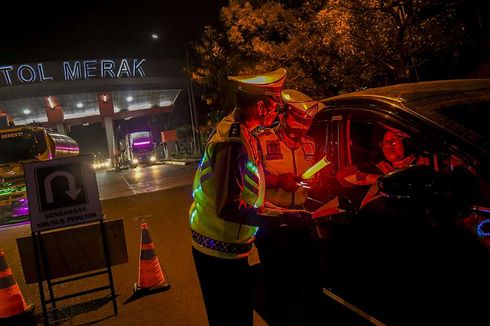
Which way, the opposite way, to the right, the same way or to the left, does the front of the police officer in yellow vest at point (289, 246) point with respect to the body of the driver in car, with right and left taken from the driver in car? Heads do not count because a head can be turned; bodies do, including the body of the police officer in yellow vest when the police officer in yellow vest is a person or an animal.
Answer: to the left

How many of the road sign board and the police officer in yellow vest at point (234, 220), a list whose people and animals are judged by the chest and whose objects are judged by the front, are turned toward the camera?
1

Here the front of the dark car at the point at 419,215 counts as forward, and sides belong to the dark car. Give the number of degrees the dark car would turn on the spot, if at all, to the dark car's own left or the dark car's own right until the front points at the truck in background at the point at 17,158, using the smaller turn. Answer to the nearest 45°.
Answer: approximately 180°

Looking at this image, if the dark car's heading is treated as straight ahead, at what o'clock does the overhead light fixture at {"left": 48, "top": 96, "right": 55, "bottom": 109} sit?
The overhead light fixture is roughly at 6 o'clock from the dark car.

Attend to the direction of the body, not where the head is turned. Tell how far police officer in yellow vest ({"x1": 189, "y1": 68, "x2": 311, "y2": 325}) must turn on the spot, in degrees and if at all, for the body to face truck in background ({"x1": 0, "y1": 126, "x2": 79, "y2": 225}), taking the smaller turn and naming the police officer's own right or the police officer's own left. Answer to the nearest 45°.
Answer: approximately 135° to the police officer's own left

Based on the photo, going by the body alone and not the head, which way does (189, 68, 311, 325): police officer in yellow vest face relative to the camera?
to the viewer's right

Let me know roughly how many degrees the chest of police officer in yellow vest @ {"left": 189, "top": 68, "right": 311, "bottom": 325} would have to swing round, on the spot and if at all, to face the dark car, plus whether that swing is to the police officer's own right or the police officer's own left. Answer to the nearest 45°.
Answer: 0° — they already face it

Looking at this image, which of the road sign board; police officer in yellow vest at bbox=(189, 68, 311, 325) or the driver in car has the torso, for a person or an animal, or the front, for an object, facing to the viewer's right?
the police officer in yellow vest
